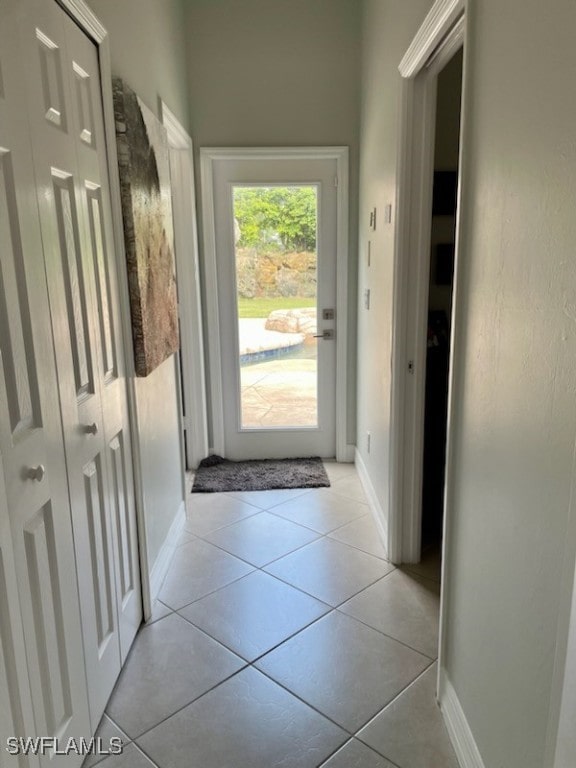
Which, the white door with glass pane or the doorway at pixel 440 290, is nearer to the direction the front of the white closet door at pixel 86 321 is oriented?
the doorway

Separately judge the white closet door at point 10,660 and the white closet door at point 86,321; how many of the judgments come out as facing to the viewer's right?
2

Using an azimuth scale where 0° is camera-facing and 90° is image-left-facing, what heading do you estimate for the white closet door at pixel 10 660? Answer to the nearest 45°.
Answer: approximately 270°

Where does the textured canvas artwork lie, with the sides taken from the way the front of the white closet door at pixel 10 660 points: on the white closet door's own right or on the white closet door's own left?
on the white closet door's own left

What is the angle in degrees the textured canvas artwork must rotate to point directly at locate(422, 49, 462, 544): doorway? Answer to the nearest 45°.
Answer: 0° — it already faces it

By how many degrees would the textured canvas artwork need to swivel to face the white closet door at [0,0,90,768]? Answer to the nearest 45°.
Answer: approximately 90° to its right

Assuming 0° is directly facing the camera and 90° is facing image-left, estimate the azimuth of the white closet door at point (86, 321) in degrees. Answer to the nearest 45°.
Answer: approximately 270°

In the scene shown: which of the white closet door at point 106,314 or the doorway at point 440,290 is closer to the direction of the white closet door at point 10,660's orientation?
the doorway

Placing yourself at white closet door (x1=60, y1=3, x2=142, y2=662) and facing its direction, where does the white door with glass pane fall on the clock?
The white door with glass pane is roughly at 10 o'clock from the white closet door.

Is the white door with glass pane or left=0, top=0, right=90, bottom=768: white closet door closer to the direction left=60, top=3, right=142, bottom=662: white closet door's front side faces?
the white door with glass pane

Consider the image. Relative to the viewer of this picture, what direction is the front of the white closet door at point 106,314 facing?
facing to the right of the viewer

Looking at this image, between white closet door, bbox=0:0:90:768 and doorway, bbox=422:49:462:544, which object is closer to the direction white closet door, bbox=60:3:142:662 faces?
the doorway
